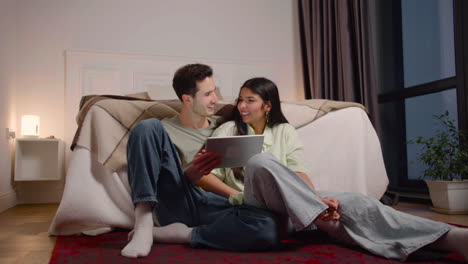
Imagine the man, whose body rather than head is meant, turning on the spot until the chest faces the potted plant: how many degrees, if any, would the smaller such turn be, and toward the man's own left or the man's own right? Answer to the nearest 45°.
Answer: approximately 90° to the man's own left

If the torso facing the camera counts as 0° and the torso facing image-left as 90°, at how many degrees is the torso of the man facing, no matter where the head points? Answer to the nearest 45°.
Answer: approximately 315°

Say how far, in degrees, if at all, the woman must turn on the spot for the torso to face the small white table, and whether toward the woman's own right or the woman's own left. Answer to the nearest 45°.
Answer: approximately 135° to the woman's own right

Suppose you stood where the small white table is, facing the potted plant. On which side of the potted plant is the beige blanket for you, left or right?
right
